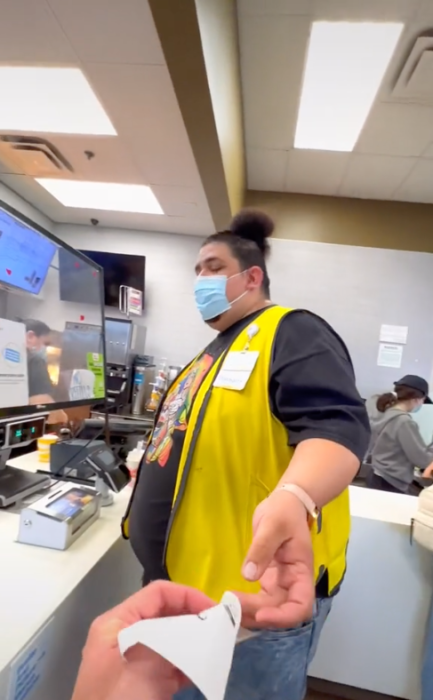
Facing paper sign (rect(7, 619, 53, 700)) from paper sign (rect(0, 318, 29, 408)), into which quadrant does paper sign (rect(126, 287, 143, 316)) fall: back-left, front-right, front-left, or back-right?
back-left

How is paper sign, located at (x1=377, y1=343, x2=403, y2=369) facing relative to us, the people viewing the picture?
facing the viewer

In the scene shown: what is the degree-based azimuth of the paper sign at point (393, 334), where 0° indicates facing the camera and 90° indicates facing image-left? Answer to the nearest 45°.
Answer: approximately 0°

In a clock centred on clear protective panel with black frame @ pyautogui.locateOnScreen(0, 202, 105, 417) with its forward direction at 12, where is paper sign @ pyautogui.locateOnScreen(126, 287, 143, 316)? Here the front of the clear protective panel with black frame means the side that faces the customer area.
The paper sign is roughly at 8 o'clock from the clear protective panel with black frame.

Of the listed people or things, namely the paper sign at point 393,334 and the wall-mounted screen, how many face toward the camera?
2

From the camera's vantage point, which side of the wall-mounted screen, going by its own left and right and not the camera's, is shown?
front

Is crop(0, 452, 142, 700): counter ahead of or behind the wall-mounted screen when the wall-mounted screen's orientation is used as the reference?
ahead

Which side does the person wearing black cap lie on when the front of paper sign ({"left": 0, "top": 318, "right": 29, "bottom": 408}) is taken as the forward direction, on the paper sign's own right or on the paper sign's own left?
on the paper sign's own left

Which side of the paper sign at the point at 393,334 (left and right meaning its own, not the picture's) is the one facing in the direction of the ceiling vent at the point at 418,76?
front

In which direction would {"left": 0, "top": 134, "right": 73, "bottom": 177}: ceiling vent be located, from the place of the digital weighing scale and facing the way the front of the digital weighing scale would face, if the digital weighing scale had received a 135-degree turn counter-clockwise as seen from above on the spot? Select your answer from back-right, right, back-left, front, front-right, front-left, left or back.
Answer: front

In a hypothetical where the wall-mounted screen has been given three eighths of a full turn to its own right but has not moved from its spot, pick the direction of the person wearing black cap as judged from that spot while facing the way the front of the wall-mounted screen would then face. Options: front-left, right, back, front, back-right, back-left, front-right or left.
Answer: back

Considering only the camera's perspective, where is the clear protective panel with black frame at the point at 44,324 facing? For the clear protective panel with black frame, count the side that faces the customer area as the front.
facing the viewer and to the right of the viewer

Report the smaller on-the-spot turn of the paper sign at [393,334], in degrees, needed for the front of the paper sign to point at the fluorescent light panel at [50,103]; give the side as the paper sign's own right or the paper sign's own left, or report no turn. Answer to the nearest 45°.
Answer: approximately 45° to the paper sign's own right

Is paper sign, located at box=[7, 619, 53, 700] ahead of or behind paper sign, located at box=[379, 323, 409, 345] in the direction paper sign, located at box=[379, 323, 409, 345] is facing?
ahead
